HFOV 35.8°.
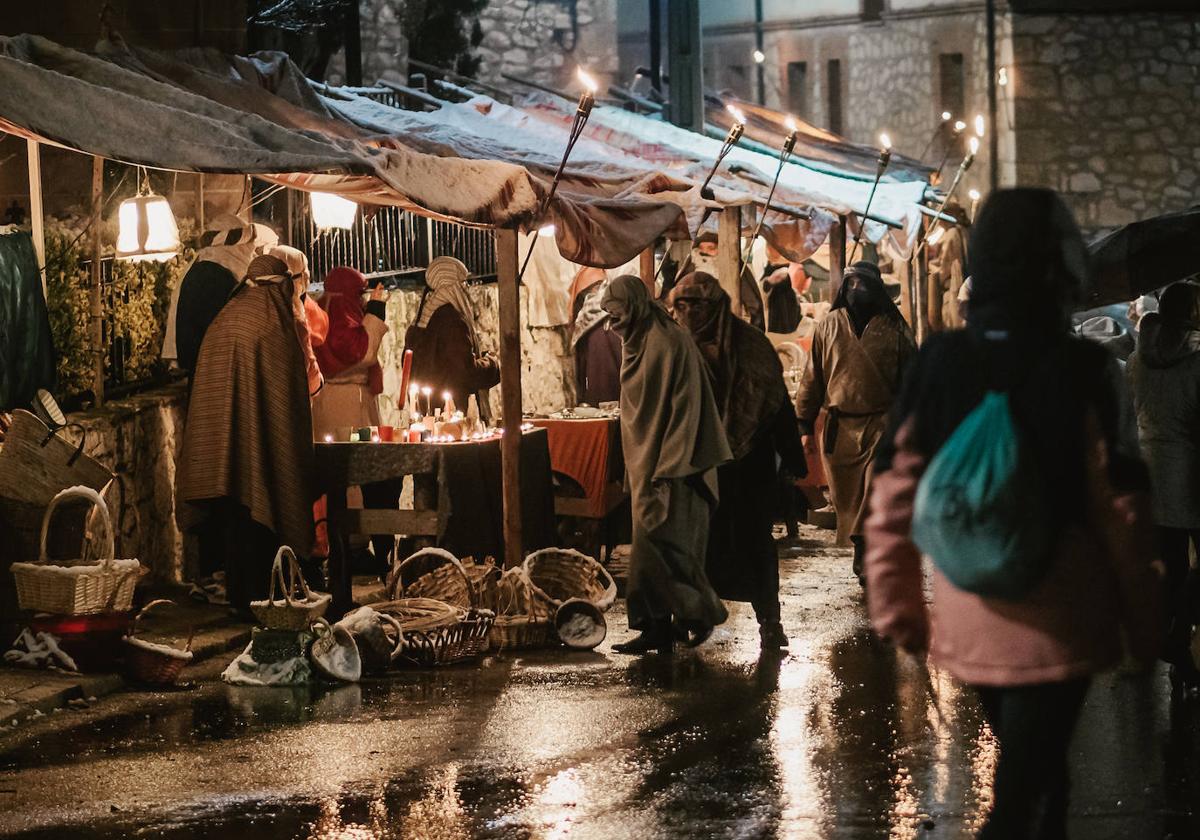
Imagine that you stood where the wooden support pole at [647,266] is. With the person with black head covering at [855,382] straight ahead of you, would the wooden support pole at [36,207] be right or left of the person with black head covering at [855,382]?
right

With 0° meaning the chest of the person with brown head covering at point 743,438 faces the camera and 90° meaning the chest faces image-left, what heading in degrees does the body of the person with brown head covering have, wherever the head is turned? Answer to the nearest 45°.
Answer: approximately 45°

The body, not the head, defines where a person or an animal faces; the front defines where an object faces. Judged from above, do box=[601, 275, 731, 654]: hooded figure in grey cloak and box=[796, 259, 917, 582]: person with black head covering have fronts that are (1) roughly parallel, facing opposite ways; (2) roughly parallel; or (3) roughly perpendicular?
roughly perpendicular

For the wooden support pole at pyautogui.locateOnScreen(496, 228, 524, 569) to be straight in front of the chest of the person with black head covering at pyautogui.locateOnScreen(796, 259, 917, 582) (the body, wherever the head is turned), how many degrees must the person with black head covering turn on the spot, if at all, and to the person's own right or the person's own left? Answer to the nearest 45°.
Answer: approximately 45° to the person's own right

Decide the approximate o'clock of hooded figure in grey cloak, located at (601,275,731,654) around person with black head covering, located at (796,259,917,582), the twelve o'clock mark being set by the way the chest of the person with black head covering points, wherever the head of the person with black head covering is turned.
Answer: The hooded figure in grey cloak is roughly at 1 o'clock from the person with black head covering.

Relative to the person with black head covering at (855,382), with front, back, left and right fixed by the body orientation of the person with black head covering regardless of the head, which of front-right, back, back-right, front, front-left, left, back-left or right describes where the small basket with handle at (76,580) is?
front-right

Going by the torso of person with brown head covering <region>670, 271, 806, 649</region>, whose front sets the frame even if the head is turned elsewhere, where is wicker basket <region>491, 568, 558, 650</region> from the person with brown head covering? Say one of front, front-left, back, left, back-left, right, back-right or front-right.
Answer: front-right

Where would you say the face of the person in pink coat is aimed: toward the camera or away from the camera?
away from the camera

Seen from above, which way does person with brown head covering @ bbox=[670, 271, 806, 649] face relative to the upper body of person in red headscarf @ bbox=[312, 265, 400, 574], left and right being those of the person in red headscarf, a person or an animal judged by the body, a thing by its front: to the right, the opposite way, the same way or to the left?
the opposite way

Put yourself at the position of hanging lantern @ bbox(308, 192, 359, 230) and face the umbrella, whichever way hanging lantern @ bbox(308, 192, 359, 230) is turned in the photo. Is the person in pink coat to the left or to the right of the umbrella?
right

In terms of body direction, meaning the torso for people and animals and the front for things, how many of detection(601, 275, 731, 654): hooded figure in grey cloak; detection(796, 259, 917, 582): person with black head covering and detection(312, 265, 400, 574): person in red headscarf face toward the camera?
1

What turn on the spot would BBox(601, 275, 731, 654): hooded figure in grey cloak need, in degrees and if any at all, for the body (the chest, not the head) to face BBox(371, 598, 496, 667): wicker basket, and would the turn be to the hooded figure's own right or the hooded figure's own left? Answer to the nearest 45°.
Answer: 0° — they already face it

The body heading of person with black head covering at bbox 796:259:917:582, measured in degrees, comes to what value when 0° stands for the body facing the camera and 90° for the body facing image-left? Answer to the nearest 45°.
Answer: approximately 0°

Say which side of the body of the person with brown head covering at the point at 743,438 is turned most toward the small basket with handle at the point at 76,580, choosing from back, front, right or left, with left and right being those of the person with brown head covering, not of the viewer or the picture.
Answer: front

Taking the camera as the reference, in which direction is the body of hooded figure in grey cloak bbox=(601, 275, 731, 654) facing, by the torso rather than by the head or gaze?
to the viewer's left

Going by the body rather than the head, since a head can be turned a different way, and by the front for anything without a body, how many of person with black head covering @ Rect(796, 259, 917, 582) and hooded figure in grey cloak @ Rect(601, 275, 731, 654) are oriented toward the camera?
1
